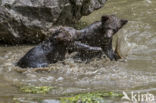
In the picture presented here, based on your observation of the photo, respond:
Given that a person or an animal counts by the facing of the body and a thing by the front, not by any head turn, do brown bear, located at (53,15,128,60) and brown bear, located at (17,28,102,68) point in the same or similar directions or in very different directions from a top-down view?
same or similar directions

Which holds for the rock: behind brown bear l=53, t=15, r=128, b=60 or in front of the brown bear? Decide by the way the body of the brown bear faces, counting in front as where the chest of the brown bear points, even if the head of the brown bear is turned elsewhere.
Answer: behind
